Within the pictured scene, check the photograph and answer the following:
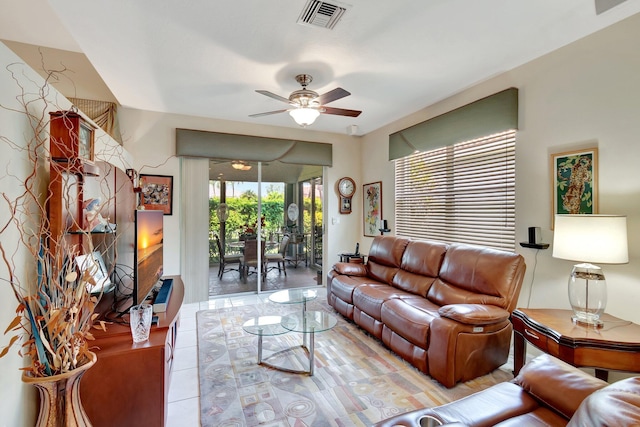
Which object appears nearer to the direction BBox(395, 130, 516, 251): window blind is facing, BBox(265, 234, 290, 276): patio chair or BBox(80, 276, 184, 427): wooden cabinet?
the wooden cabinet

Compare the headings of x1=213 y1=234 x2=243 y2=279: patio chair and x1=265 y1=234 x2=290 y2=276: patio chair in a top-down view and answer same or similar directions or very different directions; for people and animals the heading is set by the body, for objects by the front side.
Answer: very different directions

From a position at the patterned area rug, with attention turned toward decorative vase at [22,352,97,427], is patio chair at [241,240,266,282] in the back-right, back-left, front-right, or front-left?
back-right

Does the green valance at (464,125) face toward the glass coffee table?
yes

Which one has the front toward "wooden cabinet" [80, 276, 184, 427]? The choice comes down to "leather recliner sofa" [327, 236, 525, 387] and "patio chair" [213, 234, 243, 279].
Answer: the leather recliner sofa

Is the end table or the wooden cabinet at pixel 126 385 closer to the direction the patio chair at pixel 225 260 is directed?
the end table

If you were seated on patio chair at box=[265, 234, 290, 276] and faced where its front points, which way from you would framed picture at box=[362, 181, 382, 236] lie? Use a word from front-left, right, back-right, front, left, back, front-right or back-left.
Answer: back

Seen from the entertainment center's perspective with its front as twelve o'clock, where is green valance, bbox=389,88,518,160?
The green valance is roughly at 12 o'clock from the entertainment center.
